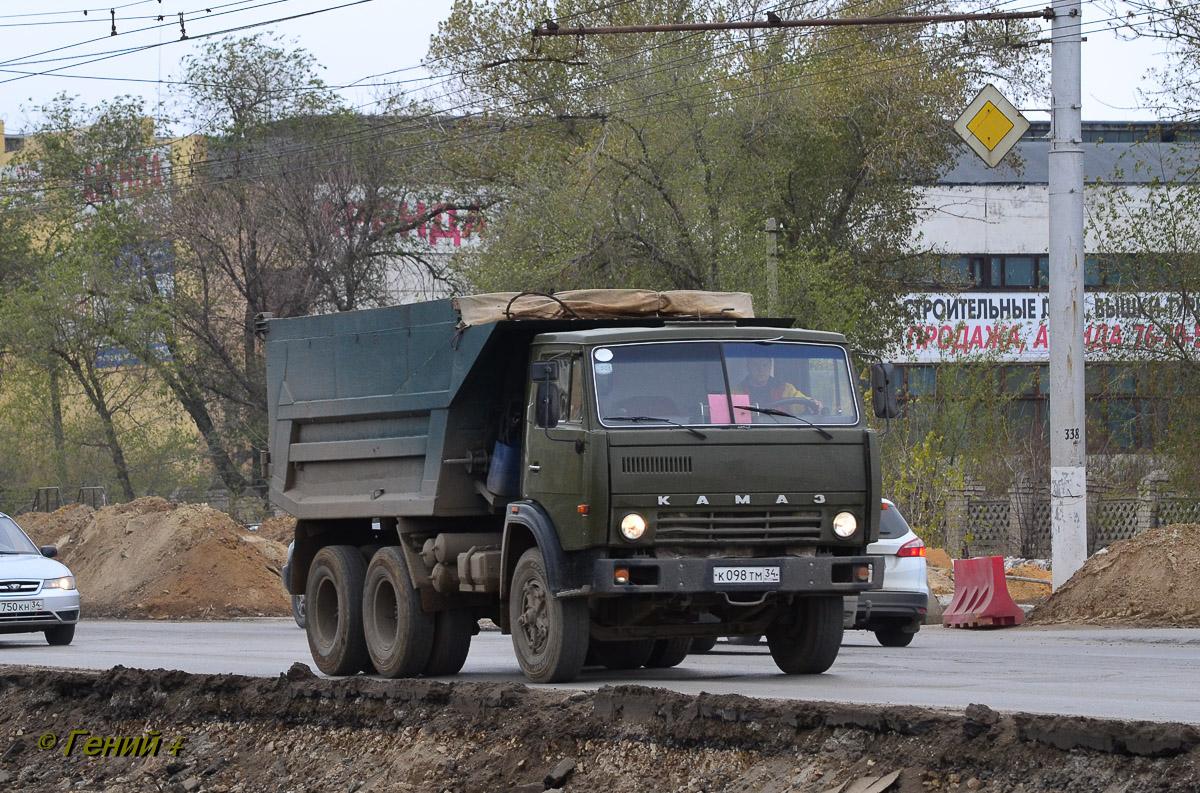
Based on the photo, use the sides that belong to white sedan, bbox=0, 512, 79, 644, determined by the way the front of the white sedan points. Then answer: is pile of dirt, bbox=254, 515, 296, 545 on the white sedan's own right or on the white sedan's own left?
on the white sedan's own left

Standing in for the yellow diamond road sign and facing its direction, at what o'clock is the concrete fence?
The concrete fence is roughly at 6 o'clock from the yellow diamond road sign.

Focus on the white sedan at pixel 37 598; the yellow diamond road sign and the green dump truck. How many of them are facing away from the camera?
0

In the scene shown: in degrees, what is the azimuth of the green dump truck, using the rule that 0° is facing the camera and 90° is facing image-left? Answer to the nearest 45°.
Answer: approximately 315°

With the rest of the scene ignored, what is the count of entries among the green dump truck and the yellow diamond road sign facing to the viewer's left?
0

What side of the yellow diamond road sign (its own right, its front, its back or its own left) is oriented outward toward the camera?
front

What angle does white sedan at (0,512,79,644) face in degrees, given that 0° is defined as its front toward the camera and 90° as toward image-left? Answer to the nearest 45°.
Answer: approximately 315°

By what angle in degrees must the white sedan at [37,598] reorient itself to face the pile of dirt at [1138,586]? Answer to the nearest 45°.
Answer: approximately 45° to its left

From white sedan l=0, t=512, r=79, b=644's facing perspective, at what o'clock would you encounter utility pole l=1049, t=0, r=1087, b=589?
The utility pole is roughly at 9 o'clock from the white sedan.
